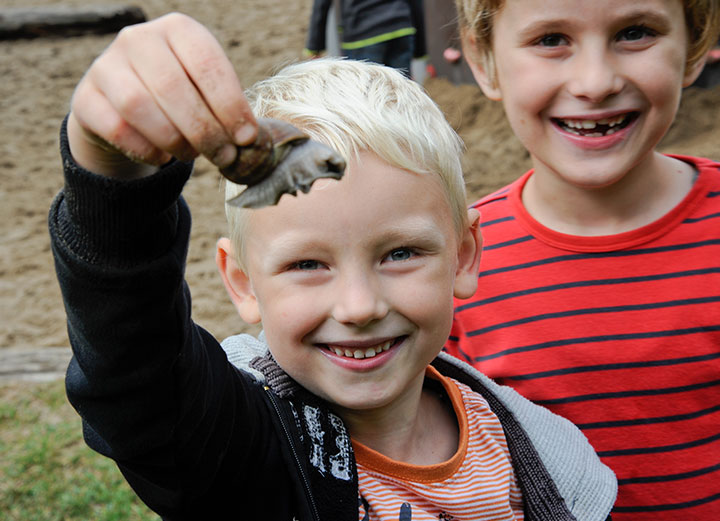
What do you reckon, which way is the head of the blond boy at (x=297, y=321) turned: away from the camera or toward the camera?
toward the camera

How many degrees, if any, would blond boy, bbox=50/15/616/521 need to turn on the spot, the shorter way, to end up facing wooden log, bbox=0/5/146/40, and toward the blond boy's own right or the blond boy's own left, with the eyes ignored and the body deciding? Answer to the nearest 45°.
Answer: approximately 180°

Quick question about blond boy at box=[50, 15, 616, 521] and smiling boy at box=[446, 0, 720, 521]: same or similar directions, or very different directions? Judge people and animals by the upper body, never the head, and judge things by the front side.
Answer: same or similar directions

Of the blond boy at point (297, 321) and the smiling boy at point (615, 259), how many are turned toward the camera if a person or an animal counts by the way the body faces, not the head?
2

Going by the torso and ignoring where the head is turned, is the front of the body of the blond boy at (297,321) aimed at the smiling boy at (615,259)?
no

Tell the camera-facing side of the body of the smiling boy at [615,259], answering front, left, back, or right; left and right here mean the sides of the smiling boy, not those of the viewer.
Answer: front

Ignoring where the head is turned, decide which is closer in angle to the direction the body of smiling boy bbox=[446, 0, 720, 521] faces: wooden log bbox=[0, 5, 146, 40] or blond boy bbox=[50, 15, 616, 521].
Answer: the blond boy

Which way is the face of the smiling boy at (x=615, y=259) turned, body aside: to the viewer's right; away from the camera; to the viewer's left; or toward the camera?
toward the camera

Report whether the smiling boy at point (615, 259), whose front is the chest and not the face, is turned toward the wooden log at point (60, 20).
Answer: no

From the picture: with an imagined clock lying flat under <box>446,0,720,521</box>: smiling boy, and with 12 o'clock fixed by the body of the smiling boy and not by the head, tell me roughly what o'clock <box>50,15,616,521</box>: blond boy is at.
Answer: The blond boy is roughly at 1 o'clock from the smiling boy.
